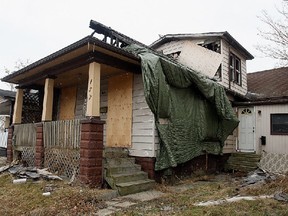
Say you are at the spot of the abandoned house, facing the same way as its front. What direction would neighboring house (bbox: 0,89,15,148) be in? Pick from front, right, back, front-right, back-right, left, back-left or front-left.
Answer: right

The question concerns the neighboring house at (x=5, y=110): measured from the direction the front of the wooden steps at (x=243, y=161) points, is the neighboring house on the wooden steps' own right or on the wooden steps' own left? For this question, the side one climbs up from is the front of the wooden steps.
on the wooden steps' own right

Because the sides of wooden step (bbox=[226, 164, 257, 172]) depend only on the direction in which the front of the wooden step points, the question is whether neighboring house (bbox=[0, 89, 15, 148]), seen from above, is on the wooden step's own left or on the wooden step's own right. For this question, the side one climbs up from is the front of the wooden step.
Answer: on the wooden step's own right

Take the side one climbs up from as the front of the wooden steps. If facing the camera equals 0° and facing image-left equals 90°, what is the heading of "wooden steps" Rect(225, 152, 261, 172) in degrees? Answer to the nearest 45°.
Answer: approximately 0°
